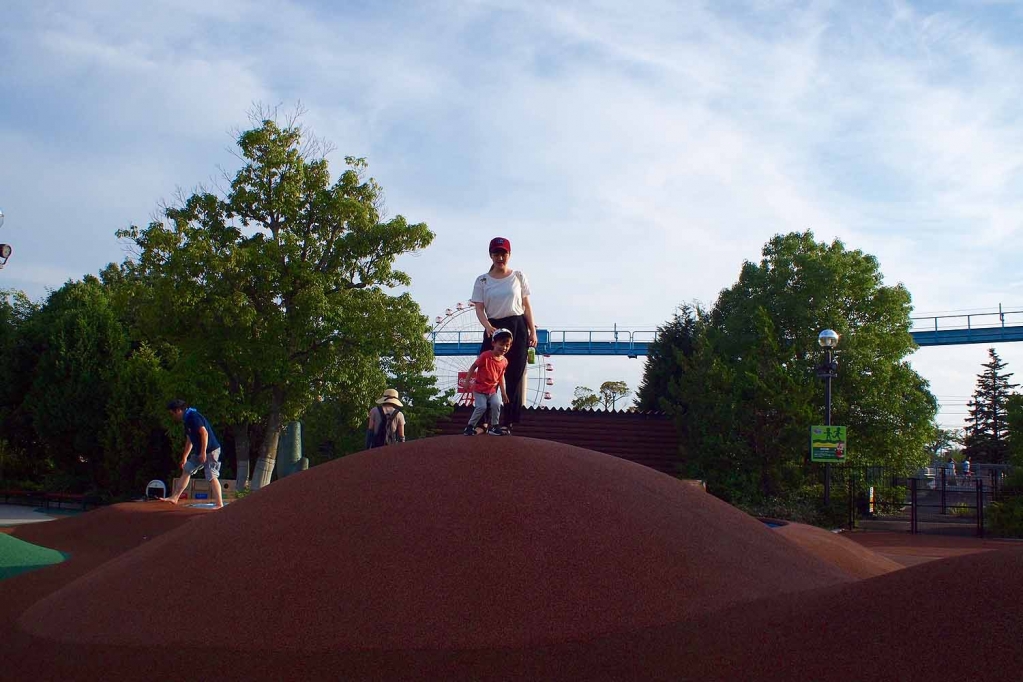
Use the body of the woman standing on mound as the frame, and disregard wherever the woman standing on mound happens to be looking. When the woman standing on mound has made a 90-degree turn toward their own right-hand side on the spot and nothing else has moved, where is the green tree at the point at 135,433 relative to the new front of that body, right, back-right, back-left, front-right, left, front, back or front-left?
front-right

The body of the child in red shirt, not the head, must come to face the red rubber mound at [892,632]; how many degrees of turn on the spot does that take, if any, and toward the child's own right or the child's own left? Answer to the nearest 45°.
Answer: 0° — they already face it

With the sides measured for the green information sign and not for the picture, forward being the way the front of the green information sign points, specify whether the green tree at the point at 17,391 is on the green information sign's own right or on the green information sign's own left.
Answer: on the green information sign's own right

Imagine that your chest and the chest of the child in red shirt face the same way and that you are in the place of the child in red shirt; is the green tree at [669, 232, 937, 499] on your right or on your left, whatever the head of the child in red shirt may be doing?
on your left

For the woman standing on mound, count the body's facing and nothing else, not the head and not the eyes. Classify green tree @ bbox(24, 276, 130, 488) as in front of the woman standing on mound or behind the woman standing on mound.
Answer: behind

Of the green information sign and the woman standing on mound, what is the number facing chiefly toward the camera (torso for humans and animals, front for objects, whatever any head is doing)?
2

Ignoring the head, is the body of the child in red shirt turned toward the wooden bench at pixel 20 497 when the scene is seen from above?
no

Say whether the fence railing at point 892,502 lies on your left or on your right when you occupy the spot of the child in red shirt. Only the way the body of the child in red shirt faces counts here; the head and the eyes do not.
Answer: on your left

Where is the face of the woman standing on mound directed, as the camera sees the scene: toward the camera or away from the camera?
toward the camera

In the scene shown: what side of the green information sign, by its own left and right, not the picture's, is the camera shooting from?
front

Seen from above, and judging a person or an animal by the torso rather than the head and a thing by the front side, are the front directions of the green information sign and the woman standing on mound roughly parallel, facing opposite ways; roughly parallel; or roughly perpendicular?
roughly parallel

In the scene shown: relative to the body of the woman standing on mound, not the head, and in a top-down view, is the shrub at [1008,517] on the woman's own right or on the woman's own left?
on the woman's own left

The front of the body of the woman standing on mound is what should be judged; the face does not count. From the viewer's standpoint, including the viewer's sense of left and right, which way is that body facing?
facing the viewer

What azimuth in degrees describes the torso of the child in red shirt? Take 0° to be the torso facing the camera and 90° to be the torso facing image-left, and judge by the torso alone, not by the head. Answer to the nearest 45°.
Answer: approximately 315°

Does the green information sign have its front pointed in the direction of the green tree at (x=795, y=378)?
no

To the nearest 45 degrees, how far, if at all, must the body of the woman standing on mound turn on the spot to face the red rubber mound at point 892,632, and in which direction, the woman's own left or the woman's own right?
approximately 45° to the woman's own left
